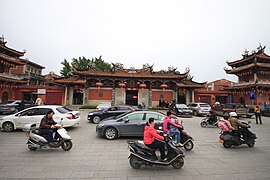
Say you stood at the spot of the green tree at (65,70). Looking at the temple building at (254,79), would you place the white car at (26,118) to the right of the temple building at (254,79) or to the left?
right

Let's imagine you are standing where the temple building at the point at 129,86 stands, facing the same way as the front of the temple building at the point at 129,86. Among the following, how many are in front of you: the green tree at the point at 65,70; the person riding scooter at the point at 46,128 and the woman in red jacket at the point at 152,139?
2

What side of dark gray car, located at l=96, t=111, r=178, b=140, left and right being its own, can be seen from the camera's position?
left

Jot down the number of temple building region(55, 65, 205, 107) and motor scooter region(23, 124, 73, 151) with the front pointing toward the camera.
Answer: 1

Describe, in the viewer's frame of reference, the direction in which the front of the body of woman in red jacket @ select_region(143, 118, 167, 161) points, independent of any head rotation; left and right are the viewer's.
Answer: facing to the right of the viewer

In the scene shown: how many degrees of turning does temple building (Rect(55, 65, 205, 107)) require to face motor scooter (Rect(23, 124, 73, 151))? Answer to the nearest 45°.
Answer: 0° — it already faces it

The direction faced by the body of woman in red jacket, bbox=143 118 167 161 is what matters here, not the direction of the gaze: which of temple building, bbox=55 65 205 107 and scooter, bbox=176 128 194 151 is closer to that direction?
the scooter

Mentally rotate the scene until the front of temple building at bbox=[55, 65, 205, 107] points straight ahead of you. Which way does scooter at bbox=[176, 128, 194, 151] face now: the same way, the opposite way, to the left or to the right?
to the left

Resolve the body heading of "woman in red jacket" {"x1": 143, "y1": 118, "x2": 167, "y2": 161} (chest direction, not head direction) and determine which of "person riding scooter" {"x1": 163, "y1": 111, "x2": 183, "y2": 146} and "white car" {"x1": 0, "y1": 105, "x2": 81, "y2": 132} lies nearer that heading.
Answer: the person riding scooter

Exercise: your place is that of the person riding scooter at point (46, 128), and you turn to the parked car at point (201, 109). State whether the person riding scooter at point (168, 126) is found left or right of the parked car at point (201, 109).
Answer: right

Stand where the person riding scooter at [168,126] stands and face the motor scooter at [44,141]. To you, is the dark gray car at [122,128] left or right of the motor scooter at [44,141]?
right
